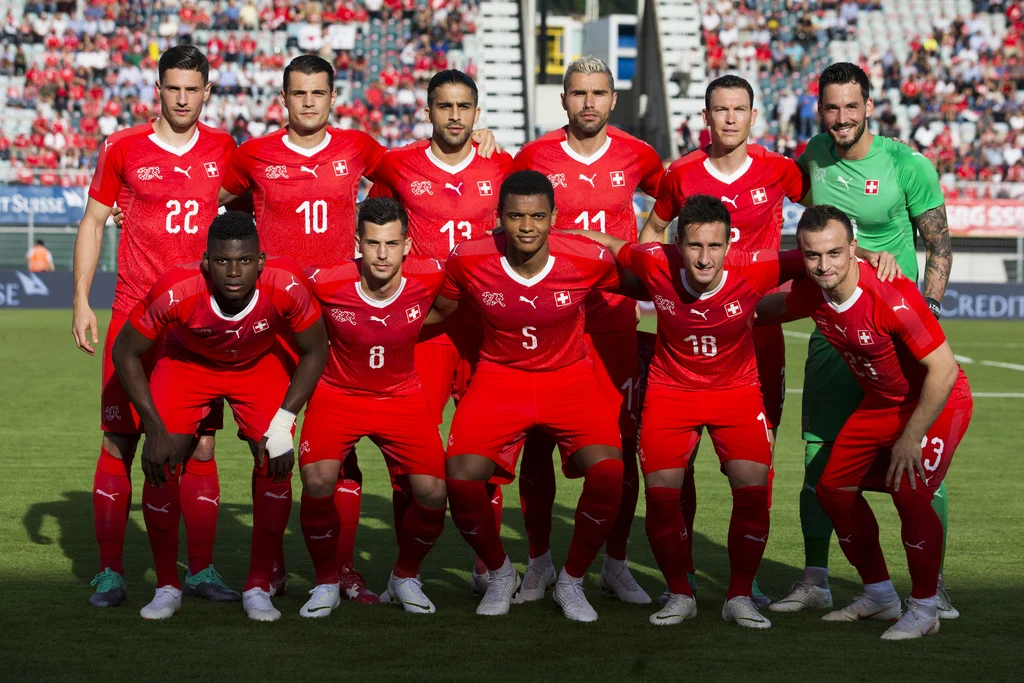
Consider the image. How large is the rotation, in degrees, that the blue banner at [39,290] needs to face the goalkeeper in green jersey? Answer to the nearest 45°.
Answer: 0° — it already faces them

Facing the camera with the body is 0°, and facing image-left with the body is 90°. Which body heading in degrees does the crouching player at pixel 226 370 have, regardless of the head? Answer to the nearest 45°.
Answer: approximately 0°

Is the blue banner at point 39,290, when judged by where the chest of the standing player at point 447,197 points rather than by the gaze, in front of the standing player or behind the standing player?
behind

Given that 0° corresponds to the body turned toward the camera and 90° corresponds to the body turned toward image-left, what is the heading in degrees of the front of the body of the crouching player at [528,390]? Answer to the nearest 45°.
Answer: approximately 0°

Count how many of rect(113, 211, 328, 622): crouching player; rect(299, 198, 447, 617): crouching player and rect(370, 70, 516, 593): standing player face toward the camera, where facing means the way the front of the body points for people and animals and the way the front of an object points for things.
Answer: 3

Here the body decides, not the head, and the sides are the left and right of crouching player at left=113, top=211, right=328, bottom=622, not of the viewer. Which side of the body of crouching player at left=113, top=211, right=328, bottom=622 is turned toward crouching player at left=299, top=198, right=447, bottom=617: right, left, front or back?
left

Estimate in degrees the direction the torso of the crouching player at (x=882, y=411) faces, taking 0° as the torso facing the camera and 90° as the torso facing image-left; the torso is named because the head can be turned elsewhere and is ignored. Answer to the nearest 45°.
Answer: approximately 45°

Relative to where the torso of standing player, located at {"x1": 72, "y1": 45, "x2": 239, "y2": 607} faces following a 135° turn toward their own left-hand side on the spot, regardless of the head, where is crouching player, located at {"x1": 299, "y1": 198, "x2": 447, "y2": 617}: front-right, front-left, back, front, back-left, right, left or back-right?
right

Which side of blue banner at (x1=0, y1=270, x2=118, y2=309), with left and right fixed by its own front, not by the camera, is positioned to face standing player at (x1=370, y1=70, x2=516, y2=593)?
front
